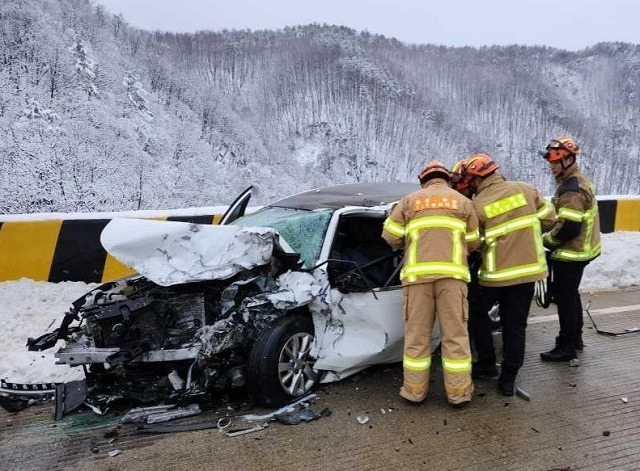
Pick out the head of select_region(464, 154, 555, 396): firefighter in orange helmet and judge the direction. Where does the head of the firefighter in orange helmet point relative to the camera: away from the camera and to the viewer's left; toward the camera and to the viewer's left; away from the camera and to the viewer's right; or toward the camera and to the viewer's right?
away from the camera and to the viewer's left

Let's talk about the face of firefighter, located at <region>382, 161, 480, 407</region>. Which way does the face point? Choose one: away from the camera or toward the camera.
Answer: away from the camera

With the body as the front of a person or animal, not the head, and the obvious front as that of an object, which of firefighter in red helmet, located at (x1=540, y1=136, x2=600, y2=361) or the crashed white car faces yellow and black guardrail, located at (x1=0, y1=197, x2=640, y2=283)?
the firefighter in red helmet

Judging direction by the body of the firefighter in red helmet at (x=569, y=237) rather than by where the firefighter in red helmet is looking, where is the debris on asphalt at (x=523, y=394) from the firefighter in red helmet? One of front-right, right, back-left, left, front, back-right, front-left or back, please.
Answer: left

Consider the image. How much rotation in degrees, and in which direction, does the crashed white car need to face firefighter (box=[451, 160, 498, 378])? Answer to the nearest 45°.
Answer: approximately 135° to its left

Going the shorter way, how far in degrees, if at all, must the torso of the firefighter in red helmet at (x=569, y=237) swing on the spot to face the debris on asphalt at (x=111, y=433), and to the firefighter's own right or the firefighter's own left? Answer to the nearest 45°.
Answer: approximately 45° to the firefighter's own left

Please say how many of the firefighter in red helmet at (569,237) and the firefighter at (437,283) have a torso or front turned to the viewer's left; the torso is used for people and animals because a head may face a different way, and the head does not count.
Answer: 1

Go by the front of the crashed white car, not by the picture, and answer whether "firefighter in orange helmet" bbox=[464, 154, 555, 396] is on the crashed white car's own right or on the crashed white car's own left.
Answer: on the crashed white car's own left

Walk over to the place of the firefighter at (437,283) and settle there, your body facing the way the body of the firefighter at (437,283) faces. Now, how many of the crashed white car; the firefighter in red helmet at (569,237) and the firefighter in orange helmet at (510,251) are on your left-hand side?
1

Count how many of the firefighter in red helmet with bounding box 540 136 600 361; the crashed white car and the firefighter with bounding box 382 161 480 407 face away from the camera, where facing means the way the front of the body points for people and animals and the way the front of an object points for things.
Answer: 1

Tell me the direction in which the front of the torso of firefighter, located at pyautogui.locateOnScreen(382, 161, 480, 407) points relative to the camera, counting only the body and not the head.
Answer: away from the camera

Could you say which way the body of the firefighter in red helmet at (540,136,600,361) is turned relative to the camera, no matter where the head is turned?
to the viewer's left

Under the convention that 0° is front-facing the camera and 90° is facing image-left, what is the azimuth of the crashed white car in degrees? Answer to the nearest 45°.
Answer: approximately 45°

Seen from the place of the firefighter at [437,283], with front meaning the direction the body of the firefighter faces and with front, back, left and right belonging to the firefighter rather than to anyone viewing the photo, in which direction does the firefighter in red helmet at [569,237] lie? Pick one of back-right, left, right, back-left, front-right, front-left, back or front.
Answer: front-right

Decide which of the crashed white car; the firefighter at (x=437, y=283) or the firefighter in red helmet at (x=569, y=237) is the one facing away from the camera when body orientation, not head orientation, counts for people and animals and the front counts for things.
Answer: the firefighter

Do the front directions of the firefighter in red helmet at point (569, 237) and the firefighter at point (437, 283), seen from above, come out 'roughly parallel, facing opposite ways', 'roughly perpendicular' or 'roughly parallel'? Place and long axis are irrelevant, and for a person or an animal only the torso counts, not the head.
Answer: roughly perpendicular
